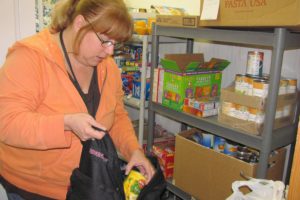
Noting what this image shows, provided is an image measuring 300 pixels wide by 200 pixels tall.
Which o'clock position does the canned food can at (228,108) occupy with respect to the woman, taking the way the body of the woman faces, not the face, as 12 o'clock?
The canned food can is roughly at 10 o'clock from the woman.

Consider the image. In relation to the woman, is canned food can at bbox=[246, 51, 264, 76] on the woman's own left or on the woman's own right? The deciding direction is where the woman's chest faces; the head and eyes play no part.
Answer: on the woman's own left

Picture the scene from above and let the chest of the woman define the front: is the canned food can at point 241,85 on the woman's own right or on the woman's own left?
on the woman's own left

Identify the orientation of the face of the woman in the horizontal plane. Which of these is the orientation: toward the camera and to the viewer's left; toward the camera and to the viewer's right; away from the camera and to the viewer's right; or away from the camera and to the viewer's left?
toward the camera and to the viewer's right

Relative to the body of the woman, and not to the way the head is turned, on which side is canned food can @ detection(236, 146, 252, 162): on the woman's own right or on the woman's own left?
on the woman's own left

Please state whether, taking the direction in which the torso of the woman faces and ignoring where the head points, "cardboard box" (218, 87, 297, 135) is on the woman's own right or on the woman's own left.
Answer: on the woman's own left

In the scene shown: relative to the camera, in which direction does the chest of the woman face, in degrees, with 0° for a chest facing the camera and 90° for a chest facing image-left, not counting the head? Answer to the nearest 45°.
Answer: approximately 315°

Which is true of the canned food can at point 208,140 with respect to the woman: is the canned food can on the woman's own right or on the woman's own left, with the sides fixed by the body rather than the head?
on the woman's own left

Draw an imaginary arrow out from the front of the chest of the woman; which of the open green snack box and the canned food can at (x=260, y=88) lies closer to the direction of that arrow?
the canned food can

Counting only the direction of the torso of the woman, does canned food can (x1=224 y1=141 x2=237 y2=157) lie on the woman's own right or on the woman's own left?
on the woman's own left

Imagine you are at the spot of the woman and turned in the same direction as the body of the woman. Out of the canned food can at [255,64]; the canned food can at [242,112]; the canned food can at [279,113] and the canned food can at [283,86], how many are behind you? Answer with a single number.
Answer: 0

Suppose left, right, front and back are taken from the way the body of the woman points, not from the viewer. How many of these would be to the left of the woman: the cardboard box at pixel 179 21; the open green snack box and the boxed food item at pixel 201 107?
3

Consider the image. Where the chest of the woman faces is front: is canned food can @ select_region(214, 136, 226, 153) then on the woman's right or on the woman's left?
on the woman's left

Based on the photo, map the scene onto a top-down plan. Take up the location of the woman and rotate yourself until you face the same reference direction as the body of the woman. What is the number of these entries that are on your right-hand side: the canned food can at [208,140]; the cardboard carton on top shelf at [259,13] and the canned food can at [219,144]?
0

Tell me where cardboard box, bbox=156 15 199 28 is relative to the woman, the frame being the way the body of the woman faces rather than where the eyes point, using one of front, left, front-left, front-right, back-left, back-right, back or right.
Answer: left

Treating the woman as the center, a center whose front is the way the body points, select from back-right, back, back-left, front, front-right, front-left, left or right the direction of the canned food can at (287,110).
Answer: front-left
